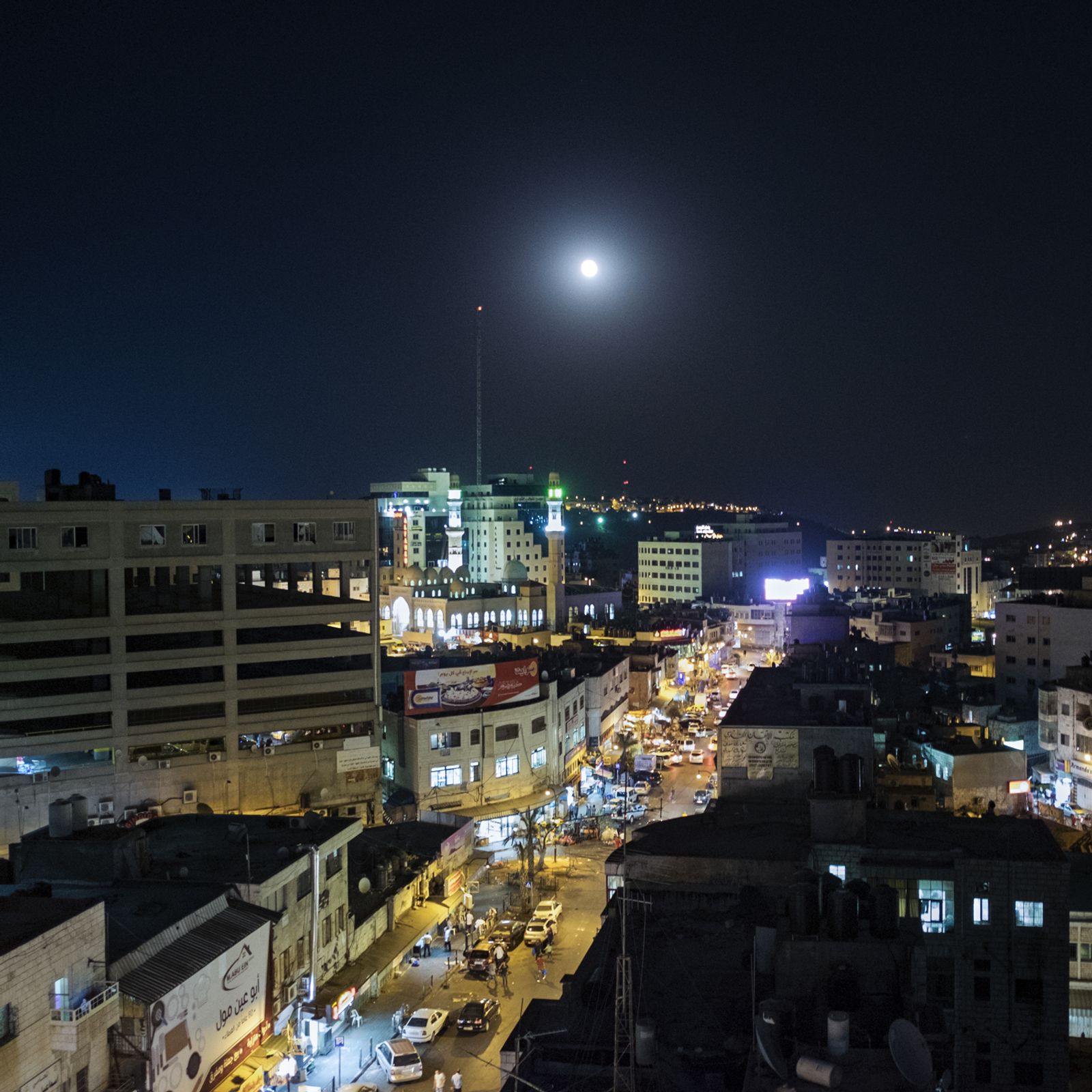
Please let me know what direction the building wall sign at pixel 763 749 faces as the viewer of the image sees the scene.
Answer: facing the viewer

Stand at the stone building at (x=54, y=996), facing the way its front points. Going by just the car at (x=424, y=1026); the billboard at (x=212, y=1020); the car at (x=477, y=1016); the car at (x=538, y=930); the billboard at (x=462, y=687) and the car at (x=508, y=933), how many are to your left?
6

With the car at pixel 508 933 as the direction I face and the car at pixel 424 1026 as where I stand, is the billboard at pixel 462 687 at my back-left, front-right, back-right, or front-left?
front-left

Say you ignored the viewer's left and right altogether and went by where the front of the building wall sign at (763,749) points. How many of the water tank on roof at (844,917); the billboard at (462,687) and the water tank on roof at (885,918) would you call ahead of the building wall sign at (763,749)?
2

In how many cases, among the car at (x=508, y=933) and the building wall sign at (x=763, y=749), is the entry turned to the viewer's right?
0

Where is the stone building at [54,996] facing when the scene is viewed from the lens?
facing the viewer and to the right of the viewer

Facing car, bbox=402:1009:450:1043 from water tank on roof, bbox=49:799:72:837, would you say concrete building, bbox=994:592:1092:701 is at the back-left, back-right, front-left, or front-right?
front-left

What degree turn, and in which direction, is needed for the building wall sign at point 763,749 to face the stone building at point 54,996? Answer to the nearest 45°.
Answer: approximately 45° to its right

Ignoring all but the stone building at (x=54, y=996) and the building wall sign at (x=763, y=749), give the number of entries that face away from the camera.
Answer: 0

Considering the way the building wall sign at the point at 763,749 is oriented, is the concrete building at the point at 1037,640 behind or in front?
behind

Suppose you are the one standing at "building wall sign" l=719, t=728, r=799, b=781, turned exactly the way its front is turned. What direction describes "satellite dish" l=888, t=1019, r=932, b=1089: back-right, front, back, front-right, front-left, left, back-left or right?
front
